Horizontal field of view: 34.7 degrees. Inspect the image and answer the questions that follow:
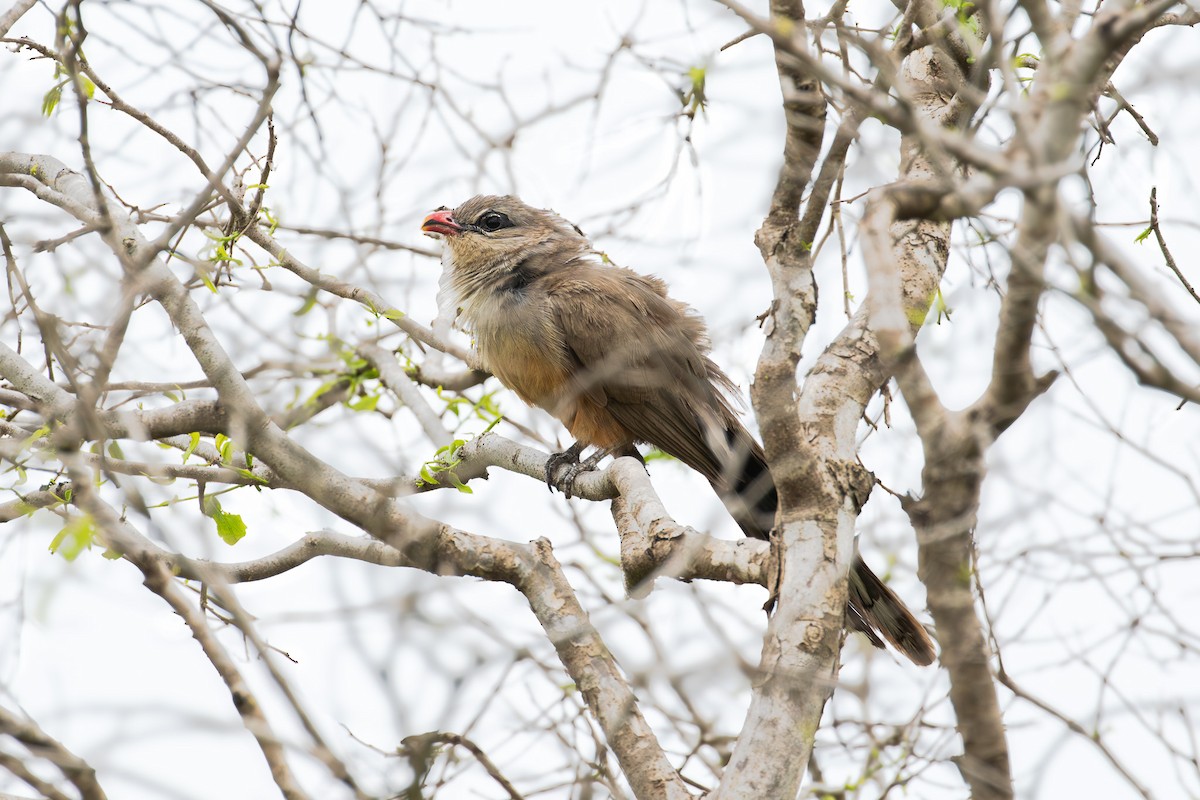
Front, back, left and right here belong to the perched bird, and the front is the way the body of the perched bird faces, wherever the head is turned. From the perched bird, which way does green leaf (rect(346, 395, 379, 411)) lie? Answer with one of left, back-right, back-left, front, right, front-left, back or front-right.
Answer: front-left

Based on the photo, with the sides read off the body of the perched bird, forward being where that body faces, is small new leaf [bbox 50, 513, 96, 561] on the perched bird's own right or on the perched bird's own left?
on the perched bird's own left

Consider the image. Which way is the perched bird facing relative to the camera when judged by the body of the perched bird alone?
to the viewer's left
